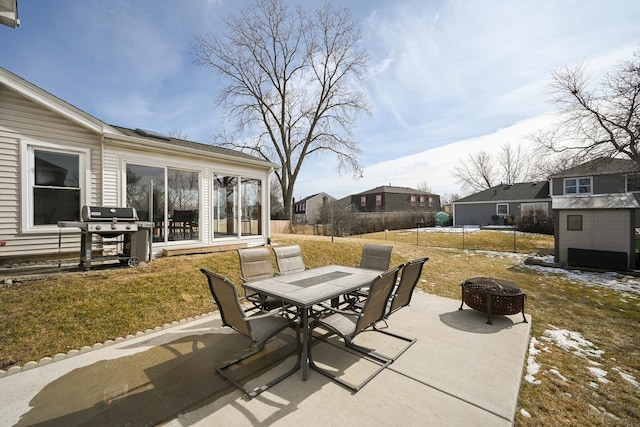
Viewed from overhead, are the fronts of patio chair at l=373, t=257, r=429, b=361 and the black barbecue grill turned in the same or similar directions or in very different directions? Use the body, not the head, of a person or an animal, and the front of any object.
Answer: very different directions

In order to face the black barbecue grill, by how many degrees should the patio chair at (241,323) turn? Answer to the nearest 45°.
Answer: approximately 90° to its left

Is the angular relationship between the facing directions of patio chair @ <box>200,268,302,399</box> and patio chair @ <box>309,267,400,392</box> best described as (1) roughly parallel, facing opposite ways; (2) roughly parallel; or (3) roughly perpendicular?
roughly perpendicular

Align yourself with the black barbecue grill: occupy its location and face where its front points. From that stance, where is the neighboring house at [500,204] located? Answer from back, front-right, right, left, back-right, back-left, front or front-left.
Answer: left

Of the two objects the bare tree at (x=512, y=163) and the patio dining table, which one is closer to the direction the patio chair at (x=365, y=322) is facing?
the patio dining table

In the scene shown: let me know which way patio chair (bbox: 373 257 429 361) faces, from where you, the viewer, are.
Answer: facing away from the viewer and to the left of the viewer

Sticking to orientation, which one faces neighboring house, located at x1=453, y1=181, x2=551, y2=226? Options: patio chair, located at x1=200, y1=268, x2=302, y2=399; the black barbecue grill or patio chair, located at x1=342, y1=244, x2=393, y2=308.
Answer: patio chair, located at x1=200, y1=268, x2=302, y2=399

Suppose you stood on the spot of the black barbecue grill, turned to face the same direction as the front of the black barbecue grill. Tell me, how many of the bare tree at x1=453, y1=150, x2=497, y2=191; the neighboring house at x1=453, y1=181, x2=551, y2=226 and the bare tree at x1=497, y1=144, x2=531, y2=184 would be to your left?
3

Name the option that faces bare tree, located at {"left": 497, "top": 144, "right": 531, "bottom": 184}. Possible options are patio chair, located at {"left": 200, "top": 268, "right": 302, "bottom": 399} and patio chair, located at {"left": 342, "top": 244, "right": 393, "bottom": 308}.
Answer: patio chair, located at {"left": 200, "top": 268, "right": 302, "bottom": 399}

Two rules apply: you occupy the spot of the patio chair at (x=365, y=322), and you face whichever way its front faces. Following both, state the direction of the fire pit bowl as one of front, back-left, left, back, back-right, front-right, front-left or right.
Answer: right

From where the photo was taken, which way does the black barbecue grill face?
toward the camera

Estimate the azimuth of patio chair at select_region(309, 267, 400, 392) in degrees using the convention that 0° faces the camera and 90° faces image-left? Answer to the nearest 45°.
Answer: approximately 135°

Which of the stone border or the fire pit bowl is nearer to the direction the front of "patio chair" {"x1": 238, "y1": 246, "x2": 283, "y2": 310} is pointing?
the fire pit bowl

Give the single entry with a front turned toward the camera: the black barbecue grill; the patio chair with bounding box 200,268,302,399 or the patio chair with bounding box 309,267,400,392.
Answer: the black barbecue grill

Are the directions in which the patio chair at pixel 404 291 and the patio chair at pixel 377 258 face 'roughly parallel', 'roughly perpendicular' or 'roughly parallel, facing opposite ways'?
roughly perpendicular

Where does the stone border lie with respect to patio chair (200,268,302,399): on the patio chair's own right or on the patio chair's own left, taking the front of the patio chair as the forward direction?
on the patio chair's own left

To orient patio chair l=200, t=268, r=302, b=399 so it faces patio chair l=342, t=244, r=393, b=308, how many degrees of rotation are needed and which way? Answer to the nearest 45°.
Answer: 0° — it already faces it

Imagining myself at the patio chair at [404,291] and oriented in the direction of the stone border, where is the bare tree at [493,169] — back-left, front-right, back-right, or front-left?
back-right

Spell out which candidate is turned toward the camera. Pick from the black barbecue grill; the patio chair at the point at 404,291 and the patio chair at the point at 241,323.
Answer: the black barbecue grill

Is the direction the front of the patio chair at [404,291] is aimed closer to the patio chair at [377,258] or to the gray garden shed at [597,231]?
the patio chair
